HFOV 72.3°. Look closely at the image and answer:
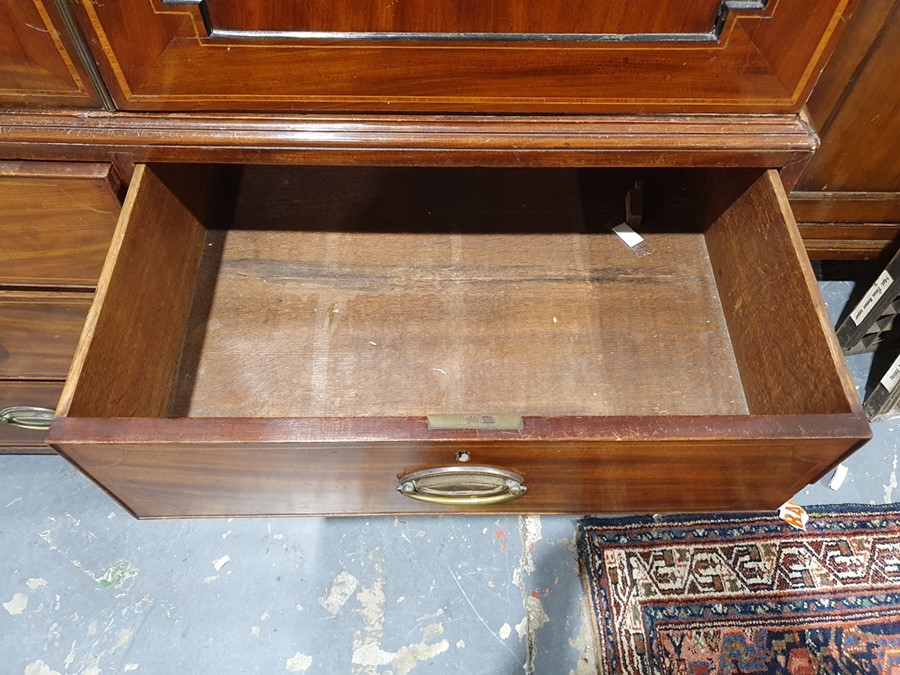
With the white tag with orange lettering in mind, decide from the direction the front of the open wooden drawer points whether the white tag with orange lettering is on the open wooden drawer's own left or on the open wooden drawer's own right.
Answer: on the open wooden drawer's own left

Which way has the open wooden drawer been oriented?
toward the camera

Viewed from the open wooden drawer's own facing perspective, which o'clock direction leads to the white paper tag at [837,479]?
The white paper tag is roughly at 8 o'clock from the open wooden drawer.
